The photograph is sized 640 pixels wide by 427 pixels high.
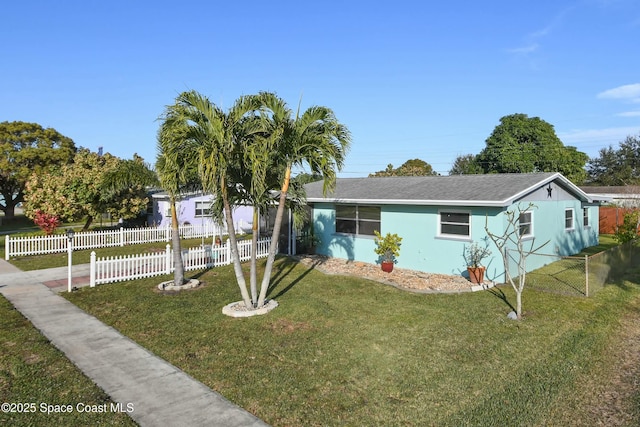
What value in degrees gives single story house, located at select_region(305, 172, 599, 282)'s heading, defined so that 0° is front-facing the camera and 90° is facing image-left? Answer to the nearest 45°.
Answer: approximately 45°

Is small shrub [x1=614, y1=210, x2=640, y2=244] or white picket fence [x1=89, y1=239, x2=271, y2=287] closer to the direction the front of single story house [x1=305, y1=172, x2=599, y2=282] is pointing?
the white picket fence

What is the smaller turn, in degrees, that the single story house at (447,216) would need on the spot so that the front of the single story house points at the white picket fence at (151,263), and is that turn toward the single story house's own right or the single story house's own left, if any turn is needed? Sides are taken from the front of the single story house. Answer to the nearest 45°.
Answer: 0° — it already faces it

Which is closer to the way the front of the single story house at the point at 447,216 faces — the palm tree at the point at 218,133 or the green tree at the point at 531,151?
the palm tree

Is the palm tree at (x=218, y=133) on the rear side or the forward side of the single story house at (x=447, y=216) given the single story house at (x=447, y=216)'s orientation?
on the forward side

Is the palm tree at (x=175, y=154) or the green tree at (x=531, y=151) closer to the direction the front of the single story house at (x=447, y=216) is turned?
the palm tree

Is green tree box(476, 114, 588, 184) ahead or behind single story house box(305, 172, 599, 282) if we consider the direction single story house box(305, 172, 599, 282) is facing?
behind

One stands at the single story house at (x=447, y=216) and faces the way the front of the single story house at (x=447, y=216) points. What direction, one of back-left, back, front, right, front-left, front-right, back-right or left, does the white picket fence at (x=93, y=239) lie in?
front-right

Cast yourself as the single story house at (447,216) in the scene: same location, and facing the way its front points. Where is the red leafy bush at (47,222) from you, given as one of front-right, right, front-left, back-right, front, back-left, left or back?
front-right

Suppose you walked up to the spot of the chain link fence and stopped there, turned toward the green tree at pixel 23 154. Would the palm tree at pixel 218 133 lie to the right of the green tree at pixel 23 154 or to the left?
left

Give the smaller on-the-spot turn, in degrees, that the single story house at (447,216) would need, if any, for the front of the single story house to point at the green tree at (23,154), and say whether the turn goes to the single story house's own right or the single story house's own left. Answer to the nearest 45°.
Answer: approximately 45° to the single story house's own right
